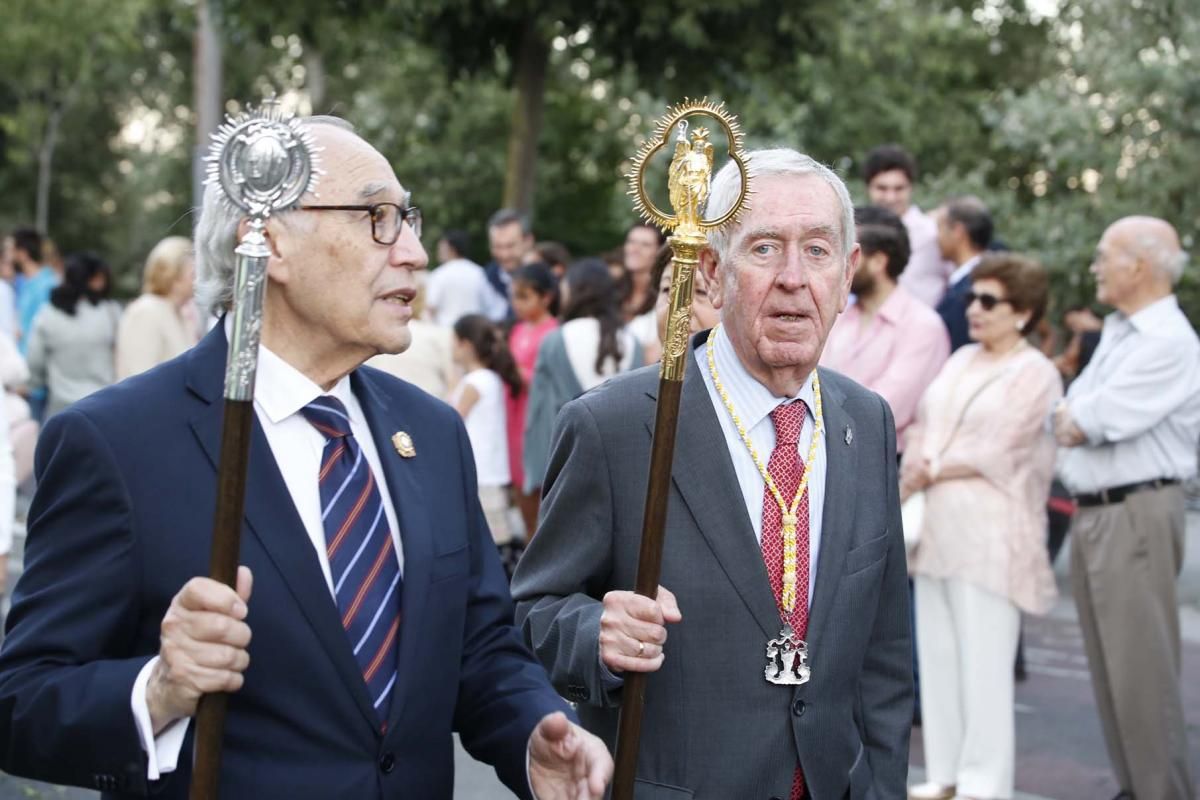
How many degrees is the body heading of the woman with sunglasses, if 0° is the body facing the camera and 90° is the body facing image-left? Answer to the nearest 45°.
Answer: approximately 45°

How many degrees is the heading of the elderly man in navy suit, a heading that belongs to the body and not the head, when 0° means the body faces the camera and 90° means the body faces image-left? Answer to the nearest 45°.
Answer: approximately 315°

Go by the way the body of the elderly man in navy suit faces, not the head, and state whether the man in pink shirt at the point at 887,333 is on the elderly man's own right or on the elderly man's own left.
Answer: on the elderly man's own left

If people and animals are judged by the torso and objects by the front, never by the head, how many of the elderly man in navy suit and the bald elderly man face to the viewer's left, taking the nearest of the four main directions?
1

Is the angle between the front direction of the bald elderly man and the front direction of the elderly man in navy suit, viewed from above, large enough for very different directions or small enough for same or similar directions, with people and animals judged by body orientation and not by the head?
very different directions

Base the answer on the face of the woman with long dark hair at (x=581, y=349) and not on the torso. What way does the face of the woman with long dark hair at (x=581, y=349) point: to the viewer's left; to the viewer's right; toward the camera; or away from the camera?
away from the camera

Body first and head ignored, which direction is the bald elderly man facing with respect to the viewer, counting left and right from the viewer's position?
facing to the left of the viewer

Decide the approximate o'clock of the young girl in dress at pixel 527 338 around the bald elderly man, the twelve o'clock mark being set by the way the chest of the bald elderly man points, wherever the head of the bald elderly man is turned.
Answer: The young girl in dress is roughly at 1 o'clock from the bald elderly man.

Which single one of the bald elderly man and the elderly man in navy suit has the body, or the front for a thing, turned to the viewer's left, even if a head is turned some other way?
the bald elderly man

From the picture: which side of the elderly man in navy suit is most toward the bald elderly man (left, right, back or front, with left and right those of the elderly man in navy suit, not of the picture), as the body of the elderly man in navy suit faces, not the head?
left

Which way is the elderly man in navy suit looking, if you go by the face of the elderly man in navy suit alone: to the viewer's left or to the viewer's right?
to the viewer's right

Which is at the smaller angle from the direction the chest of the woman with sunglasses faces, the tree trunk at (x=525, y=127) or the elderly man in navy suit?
the elderly man in navy suit

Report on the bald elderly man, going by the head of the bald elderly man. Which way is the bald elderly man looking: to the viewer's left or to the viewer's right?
to the viewer's left
